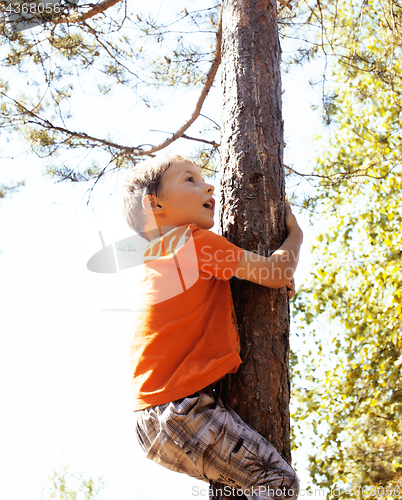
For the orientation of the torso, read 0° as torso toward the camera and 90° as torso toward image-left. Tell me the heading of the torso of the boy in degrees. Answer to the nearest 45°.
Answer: approximately 270°

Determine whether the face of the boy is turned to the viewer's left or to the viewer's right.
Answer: to the viewer's right
